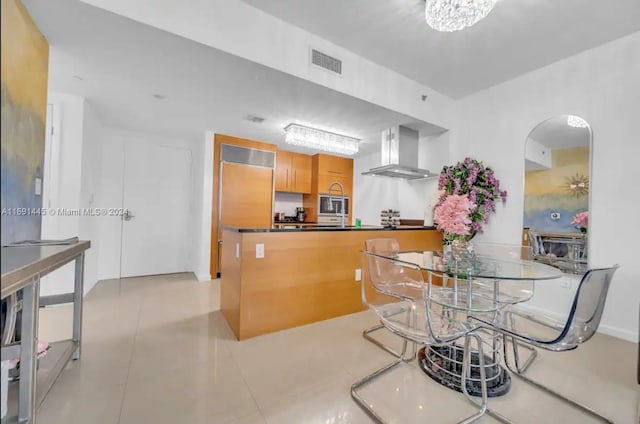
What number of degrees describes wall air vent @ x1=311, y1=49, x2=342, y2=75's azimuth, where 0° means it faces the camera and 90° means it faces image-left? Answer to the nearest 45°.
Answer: approximately 315°

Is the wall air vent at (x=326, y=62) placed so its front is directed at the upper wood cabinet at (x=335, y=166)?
no

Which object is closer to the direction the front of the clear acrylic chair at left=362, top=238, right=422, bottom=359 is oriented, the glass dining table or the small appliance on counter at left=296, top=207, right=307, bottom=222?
the glass dining table

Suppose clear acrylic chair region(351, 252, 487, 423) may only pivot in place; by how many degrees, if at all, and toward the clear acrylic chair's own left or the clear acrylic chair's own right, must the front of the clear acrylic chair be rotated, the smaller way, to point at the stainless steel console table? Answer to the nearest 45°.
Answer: approximately 180°

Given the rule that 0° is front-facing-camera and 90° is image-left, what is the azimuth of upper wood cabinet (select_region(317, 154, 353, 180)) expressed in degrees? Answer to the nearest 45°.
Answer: approximately 315°

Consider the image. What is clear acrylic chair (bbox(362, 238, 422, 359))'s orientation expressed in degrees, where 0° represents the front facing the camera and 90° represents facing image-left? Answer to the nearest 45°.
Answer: approximately 315°

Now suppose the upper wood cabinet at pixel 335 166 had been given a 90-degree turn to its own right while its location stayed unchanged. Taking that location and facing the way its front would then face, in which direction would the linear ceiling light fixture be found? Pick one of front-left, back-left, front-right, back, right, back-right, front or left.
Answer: front-left

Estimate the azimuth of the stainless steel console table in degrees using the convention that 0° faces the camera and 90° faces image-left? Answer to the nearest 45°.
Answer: approximately 315°

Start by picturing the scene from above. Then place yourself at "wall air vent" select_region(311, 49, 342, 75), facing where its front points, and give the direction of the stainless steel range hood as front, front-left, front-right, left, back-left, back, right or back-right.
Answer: left

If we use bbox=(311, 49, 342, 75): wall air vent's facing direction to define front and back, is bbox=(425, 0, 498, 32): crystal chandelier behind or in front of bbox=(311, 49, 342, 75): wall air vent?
in front

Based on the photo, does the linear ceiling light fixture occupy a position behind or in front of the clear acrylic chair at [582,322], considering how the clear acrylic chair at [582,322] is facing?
in front

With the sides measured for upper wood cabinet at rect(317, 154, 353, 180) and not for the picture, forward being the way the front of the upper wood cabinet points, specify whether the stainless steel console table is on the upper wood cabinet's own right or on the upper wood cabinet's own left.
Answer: on the upper wood cabinet's own right

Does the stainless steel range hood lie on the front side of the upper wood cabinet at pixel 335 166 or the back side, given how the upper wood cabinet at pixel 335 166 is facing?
on the front side

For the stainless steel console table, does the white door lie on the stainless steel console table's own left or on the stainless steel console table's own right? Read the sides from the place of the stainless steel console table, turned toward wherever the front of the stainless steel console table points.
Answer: on the stainless steel console table's own left

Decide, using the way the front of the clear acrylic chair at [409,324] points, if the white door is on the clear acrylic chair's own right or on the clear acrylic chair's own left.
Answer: on the clear acrylic chair's own left

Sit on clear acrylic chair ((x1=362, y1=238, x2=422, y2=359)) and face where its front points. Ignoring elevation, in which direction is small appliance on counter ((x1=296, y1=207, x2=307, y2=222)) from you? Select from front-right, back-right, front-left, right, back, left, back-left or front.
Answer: back

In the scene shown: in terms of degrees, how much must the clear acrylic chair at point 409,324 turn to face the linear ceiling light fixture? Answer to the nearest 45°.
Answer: approximately 90° to its left

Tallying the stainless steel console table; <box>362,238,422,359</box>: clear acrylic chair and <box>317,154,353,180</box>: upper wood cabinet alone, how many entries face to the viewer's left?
0
